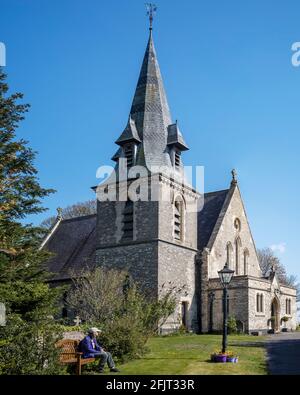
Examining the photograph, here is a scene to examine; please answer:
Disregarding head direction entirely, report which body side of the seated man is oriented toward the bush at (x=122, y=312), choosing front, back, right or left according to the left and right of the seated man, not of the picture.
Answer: left

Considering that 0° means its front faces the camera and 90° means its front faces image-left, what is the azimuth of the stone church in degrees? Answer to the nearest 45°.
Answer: approximately 315°

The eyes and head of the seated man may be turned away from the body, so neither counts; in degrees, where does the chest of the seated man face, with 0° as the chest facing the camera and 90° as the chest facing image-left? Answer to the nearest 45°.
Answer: approximately 270°

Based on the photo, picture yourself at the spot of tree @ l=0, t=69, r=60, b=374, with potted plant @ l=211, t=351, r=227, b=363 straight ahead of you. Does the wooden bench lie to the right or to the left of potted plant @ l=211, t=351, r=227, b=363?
right

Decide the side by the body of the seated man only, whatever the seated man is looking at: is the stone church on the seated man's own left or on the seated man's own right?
on the seated man's own left

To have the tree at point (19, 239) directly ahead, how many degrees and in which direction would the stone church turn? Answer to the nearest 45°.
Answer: approximately 45° to its right
